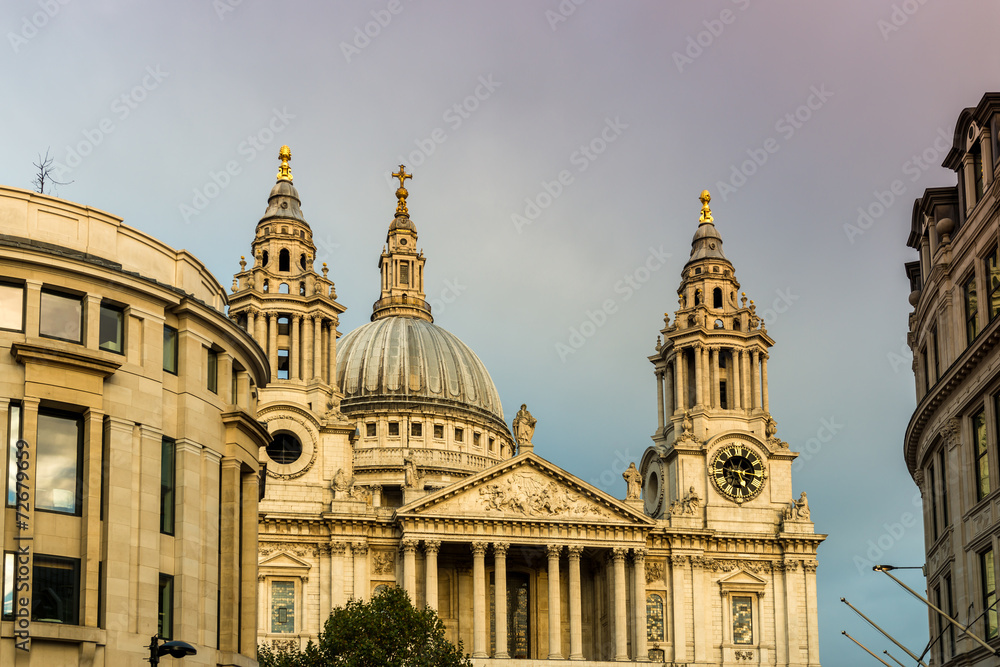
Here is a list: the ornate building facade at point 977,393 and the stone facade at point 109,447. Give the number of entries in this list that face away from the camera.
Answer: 0

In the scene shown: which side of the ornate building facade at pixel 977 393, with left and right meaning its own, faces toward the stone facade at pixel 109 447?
front

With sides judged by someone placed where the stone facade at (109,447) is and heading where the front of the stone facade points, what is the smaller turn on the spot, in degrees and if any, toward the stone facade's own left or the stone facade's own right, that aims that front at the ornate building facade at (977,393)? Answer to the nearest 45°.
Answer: approximately 45° to the stone facade's own left

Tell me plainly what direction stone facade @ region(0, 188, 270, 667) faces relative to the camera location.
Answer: facing the viewer and to the right of the viewer

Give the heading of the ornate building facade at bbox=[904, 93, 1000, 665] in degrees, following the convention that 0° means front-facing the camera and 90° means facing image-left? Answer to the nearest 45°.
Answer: approximately 45°
